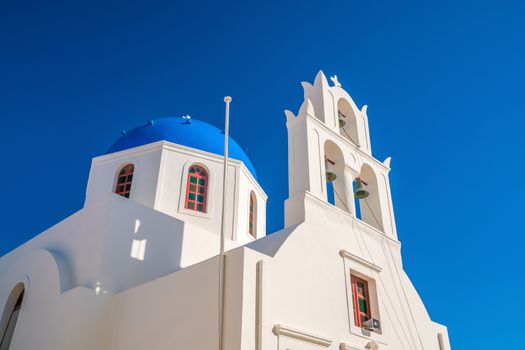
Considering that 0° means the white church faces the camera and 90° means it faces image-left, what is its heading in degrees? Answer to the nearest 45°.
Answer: approximately 315°
